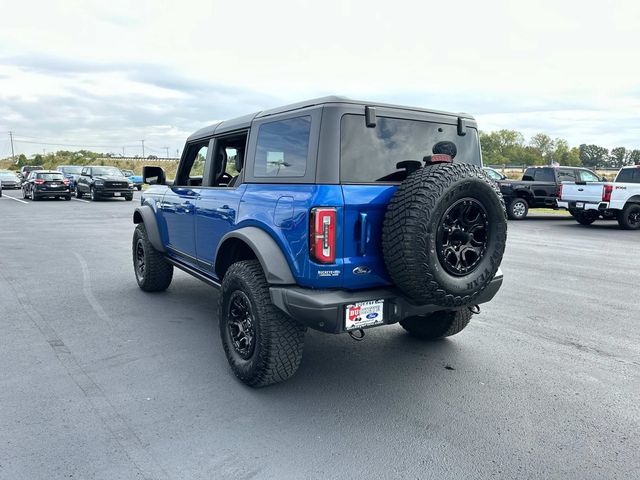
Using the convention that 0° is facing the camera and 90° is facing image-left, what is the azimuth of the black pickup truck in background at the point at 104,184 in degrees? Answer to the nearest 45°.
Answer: approximately 315°

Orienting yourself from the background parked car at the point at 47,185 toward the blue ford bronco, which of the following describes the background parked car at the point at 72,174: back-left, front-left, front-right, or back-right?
back-left

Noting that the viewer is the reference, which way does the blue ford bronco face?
facing away from the viewer and to the left of the viewer

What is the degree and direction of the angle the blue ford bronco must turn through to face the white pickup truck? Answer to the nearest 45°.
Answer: approximately 90° to its right

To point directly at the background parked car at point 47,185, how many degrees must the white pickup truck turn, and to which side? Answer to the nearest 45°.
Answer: approximately 135° to its left

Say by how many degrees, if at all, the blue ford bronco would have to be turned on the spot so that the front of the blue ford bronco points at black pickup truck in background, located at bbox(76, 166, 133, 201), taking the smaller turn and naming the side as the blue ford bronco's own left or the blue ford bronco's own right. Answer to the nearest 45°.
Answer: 0° — it already faces it

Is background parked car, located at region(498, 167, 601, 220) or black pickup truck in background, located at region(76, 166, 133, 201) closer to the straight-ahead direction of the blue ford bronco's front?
the black pickup truck in background
